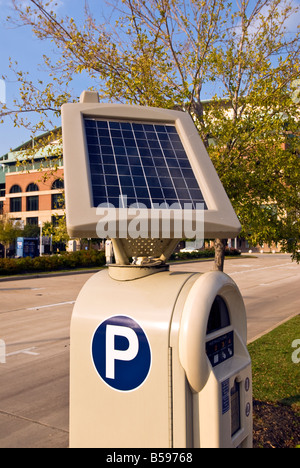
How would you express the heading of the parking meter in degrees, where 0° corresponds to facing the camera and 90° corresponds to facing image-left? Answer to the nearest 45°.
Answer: approximately 315°

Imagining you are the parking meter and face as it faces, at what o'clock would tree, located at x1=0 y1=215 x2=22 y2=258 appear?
The tree is roughly at 7 o'clock from the parking meter.
